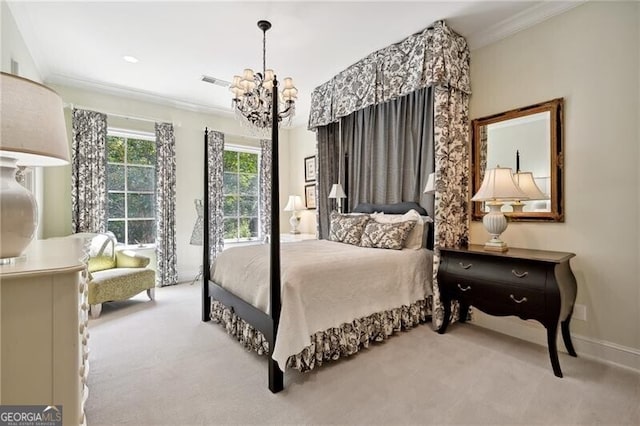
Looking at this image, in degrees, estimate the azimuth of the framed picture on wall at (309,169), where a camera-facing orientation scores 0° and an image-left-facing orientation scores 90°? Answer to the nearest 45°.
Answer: approximately 45°

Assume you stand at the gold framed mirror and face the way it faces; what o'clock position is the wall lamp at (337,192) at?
The wall lamp is roughly at 2 o'clock from the gold framed mirror.

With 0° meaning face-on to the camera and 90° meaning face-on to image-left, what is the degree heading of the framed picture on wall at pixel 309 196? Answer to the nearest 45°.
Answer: approximately 45°

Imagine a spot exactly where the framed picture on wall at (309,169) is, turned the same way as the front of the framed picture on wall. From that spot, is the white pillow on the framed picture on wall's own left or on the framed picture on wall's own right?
on the framed picture on wall's own left

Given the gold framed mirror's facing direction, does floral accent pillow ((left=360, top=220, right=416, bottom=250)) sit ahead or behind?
ahead

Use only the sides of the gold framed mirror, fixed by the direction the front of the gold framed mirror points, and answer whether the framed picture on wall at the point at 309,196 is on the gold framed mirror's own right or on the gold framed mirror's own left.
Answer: on the gold framed mirror's own right

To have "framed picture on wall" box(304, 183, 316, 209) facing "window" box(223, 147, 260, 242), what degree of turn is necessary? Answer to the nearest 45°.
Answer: approximately 45° to its right

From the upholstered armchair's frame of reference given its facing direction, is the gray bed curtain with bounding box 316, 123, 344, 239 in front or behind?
in front

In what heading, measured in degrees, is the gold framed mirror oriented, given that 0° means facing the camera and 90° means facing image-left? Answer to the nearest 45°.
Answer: approximately 45°

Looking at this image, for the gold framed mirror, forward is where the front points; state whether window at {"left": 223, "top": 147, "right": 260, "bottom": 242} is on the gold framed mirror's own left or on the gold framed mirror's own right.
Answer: on the gold framed mirror's own right

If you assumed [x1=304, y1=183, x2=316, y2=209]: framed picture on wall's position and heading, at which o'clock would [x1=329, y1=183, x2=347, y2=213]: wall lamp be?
The wall lamp is roughly at 10 o'clock from the framed picture on wall.
